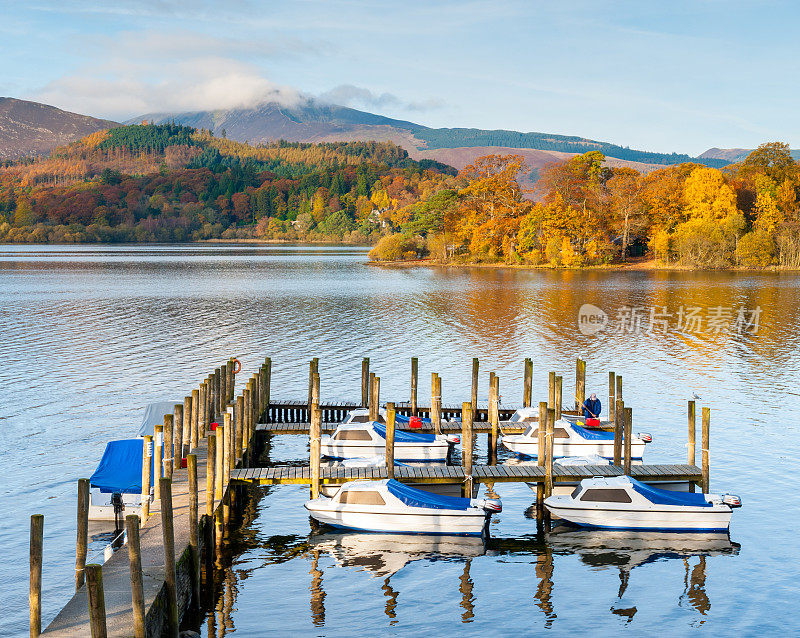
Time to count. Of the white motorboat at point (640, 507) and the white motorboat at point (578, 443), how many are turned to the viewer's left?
2

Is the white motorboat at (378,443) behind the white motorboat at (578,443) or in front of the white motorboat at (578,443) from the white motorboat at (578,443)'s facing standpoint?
in front

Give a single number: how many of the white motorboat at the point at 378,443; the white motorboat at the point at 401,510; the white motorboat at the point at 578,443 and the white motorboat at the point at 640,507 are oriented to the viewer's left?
4

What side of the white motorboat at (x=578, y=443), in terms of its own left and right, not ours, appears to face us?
left

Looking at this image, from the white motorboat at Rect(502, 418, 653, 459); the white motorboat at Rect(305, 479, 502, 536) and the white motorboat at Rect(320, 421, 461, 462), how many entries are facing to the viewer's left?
3

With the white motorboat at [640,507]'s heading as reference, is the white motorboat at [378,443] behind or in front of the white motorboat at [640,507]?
in front

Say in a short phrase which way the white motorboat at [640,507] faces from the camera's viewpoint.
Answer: facing to the left of the viewer

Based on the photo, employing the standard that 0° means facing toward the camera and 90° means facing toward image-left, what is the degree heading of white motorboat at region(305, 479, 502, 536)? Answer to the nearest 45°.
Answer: approximately 90°

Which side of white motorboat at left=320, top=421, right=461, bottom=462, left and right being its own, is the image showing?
left

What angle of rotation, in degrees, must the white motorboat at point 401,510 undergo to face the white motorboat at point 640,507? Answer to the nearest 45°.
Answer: approximately 180°

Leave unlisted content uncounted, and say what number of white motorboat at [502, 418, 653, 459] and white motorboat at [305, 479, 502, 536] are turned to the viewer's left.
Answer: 2
